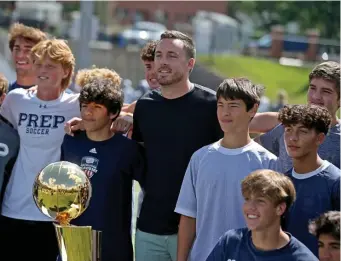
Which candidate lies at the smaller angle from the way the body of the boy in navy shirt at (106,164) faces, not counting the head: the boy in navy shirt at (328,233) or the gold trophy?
the gold trophy

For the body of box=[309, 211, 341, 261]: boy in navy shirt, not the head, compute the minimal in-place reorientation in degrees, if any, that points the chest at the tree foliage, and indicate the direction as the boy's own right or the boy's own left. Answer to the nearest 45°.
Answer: approximately 135° to the boy's own right

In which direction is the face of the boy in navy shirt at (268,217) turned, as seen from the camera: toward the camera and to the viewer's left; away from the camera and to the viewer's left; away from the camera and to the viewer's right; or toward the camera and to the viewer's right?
toward the camera and to the viewer's left

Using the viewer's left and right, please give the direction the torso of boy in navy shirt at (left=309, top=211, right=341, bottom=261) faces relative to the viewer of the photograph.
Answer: facing the viewer and to the left of the viewer

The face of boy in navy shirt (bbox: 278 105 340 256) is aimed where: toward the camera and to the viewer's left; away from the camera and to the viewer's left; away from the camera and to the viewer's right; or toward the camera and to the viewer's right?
toward the camera and to the viewer's left

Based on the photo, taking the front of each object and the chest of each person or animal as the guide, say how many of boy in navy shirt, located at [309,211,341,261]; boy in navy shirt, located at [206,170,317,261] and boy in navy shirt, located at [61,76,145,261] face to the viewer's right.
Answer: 0

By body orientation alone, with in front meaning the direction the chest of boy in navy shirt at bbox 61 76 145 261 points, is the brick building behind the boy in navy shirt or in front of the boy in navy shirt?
behind

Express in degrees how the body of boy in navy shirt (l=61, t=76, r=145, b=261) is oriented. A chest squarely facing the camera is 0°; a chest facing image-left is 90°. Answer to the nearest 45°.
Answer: approximately 45°

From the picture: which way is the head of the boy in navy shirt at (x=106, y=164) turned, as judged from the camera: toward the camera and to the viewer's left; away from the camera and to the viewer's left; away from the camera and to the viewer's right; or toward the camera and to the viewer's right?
toward the camera and to the viewer's left

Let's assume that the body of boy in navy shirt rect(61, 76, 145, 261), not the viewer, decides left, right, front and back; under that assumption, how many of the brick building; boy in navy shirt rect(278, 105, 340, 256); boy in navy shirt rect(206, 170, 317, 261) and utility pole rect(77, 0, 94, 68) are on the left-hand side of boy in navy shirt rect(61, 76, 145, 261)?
2
